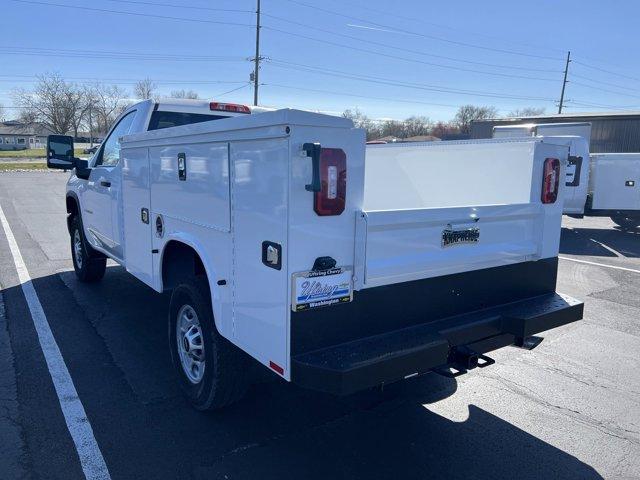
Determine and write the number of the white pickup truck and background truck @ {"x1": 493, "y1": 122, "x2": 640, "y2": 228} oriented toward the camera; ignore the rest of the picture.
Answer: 0

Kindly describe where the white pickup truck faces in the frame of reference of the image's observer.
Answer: facing away from the viewer and to the left of the viewer

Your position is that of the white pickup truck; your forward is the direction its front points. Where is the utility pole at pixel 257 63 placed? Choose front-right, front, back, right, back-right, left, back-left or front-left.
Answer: front-right

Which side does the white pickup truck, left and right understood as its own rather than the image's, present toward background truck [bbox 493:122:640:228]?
right

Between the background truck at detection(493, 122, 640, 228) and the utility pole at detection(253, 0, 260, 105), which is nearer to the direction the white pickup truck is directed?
the utility pole
